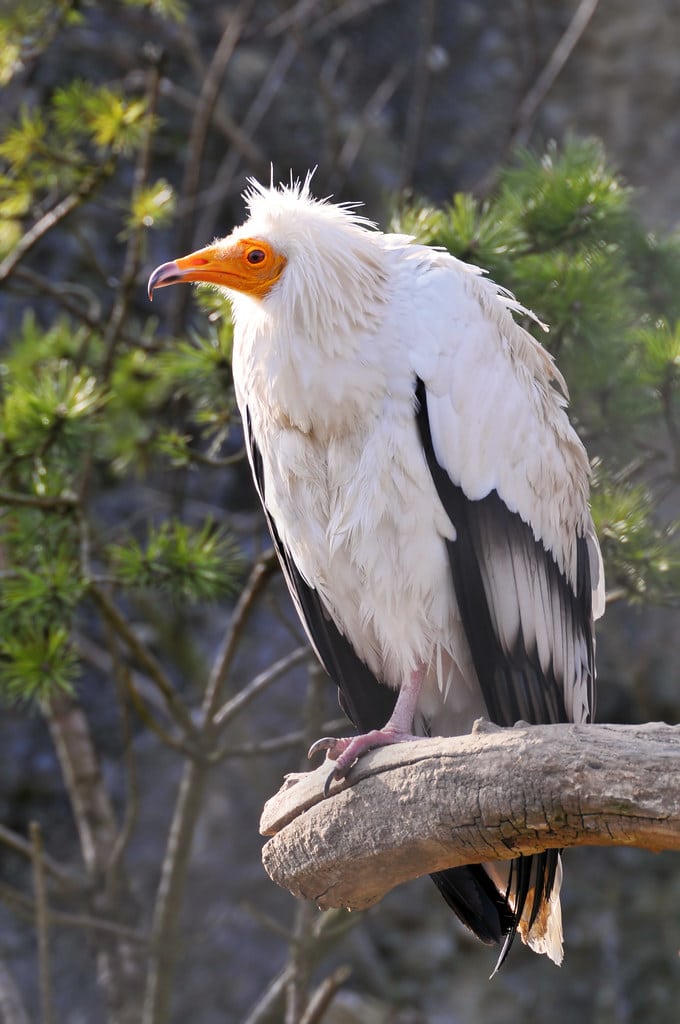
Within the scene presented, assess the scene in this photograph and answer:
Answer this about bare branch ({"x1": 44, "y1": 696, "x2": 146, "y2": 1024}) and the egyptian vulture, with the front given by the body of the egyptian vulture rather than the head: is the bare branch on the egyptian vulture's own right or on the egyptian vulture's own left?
on the egyptian vulture's own right

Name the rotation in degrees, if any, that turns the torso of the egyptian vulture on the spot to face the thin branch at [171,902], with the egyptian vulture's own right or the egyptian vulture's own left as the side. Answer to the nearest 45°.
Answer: approximately 90° to the egyptian vulture's own right

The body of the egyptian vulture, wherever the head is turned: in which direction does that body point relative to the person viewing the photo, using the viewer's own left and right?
facing the viewer and to the left of the viewer

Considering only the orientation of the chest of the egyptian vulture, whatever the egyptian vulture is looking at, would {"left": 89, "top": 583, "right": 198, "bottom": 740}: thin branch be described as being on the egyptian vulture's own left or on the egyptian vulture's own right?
on the egyptian vulture's own right

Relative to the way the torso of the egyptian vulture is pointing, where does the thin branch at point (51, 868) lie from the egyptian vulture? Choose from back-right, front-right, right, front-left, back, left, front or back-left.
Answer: right
